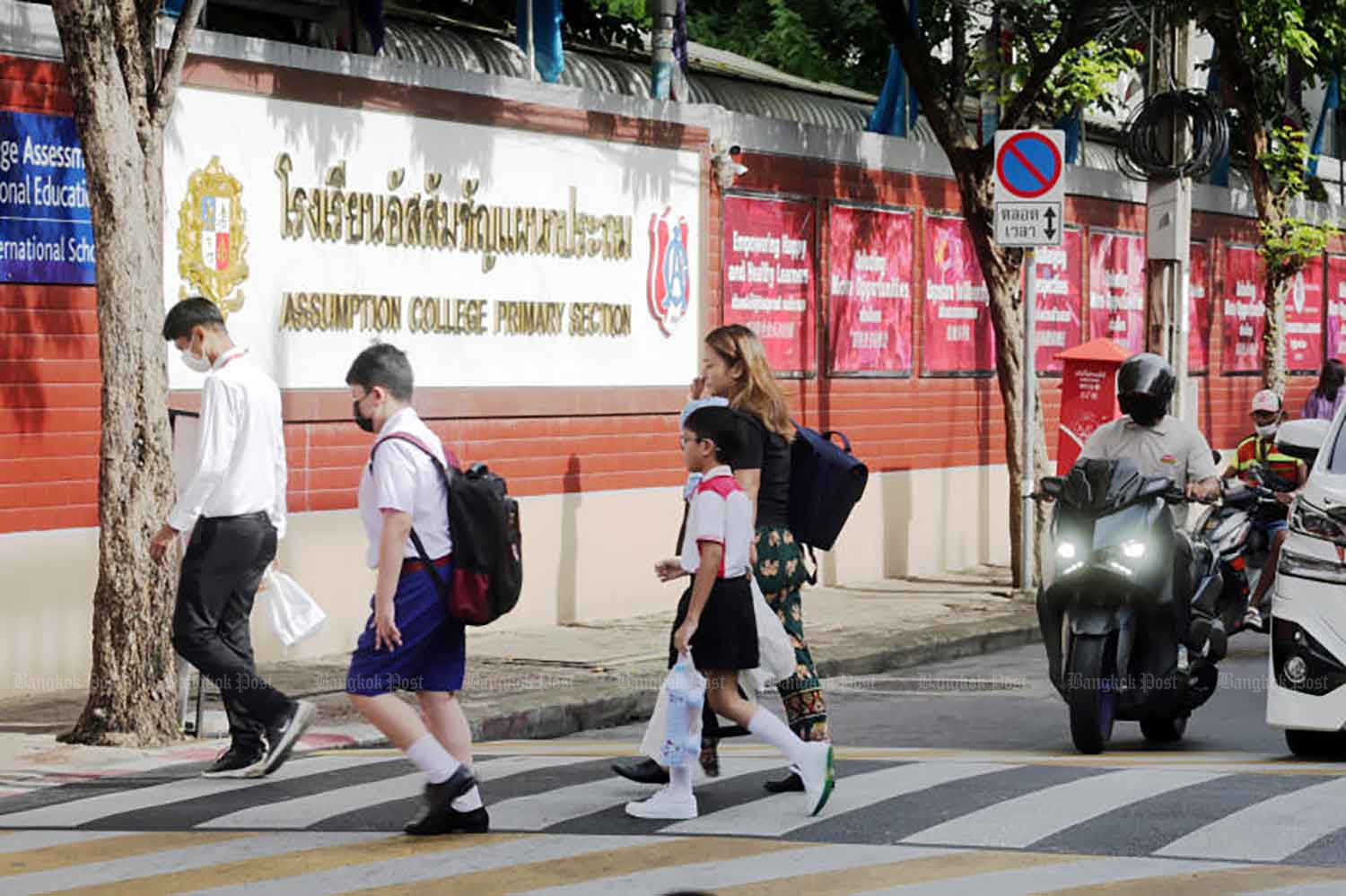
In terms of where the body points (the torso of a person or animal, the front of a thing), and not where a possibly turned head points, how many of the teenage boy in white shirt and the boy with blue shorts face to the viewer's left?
2

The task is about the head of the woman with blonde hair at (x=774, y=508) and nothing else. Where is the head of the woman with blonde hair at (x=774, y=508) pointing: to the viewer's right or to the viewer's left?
to the viewer's left

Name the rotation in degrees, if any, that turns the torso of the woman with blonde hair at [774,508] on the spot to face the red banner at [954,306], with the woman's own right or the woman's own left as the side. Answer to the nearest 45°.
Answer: approximately 90° to the woman's own right

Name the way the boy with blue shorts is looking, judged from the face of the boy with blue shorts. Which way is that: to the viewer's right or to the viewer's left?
to the viewer's left

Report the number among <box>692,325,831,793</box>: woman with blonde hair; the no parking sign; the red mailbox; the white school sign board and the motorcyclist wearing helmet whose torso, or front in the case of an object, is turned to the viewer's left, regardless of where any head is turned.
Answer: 1

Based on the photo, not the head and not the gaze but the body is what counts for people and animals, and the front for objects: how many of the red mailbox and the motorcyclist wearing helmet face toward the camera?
2

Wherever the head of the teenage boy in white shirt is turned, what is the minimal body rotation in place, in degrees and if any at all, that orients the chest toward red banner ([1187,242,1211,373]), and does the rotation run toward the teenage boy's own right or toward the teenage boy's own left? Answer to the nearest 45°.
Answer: approximately 135° to the teenage boy's own right

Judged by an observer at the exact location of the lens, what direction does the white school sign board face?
facing the viewer and to the right of the viewer

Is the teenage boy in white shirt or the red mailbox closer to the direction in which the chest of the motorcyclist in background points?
the teenage boy in white shirt

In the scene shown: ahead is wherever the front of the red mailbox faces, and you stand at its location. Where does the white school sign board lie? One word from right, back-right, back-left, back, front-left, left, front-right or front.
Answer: front-right

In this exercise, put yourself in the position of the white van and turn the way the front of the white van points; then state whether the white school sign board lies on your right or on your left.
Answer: on your right

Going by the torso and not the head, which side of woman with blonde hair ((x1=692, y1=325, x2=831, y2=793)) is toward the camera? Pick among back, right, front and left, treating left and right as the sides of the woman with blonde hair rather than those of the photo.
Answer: left

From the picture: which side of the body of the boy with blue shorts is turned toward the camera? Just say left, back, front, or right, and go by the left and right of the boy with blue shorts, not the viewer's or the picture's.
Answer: left

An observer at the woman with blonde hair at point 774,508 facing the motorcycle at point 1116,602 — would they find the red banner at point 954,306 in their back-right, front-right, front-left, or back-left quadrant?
front-left

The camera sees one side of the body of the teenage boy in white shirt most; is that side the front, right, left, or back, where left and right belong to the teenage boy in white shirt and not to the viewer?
left

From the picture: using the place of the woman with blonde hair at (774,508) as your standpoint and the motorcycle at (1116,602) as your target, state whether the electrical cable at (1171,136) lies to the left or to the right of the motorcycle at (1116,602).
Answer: left

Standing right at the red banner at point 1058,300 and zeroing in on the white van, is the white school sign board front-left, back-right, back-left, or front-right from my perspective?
front-right

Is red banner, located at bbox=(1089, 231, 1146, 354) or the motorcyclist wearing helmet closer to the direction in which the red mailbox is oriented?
the motorcyclist wearing helmet
